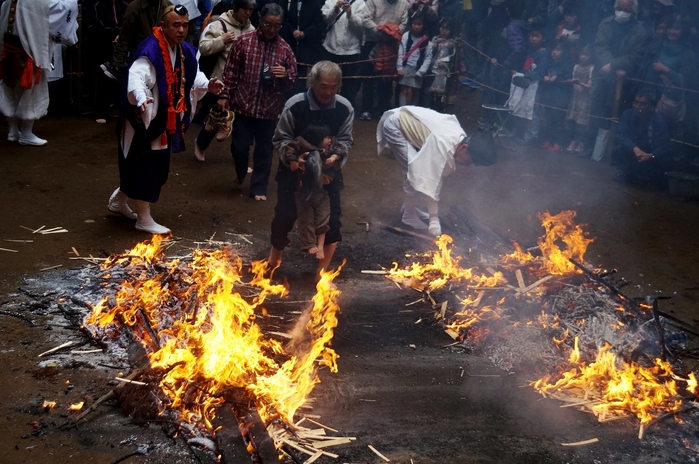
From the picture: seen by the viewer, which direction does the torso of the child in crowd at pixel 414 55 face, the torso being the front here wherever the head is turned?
toward the camera

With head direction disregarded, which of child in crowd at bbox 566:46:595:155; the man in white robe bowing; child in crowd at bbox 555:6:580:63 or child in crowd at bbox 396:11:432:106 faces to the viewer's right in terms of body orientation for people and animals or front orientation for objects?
the man in white robe bowing

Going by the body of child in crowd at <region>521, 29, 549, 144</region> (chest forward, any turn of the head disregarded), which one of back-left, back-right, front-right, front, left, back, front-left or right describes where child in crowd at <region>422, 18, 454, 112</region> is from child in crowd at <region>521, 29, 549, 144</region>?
front-right

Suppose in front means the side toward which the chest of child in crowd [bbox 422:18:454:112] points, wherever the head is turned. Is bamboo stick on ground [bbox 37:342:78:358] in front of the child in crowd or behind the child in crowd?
in front

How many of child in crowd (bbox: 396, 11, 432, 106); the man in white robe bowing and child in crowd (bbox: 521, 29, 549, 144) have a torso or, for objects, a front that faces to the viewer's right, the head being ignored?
1

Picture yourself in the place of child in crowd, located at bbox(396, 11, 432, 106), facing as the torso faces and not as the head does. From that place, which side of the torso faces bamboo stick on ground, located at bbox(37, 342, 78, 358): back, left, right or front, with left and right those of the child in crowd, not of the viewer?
front

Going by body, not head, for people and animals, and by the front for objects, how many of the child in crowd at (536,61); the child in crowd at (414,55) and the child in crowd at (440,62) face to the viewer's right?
0

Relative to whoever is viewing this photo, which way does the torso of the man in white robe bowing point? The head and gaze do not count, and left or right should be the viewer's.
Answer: facing to the right of the viewer

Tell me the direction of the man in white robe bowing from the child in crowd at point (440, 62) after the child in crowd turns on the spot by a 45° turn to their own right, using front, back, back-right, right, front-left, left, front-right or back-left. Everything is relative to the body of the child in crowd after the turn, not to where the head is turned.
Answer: front-left

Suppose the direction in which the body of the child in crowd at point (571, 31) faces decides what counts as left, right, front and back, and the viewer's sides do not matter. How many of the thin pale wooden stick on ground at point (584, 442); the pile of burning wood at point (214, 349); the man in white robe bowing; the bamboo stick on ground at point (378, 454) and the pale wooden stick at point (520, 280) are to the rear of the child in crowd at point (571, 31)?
0

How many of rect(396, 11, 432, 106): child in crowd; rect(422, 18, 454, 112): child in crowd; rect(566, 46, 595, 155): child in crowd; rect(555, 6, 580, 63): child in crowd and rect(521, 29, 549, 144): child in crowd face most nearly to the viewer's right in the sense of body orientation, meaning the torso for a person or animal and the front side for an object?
0

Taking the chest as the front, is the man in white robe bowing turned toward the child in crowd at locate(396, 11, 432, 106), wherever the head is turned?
no

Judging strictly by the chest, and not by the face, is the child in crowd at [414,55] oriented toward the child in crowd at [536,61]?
no

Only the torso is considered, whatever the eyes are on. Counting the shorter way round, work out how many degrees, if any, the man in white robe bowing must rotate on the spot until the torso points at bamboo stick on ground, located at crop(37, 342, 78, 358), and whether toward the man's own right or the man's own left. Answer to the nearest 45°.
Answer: approximately 135° to the man's own right

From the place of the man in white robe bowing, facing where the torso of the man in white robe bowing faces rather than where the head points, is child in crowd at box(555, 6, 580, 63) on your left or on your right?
on your left

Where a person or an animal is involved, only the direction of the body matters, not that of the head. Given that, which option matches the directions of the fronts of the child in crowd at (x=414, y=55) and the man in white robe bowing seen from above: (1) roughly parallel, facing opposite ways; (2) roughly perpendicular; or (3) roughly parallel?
roughly perpendicular
